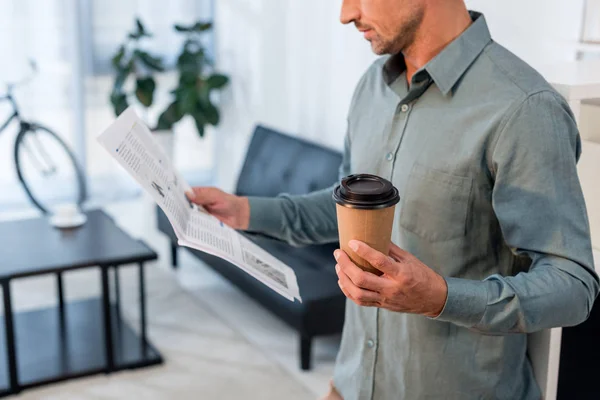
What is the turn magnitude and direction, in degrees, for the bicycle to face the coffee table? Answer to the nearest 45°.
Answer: approximately 45° to its right

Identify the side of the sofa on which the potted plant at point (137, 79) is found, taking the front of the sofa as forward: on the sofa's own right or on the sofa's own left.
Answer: on the sofa's own right

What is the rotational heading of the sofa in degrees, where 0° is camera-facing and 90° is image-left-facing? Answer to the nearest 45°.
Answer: approximately 45°

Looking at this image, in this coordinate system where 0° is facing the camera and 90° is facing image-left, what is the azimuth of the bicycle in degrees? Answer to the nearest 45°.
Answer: approximately 315°

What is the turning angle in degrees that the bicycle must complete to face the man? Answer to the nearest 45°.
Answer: approximately 45° to its right

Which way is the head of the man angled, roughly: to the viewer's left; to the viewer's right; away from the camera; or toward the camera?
to the viewer's left

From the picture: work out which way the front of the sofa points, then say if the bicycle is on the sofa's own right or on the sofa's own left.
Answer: on the sofa's own right

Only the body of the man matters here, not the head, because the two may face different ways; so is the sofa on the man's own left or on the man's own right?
on the man's own right
